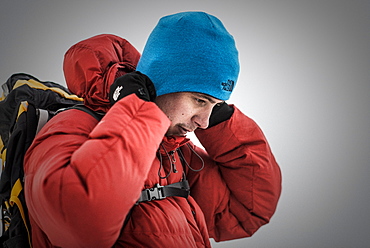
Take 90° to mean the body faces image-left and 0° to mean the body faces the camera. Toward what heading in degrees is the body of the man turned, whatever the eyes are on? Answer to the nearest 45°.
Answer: approximately 315°

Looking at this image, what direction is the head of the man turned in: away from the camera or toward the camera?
toward the camera
